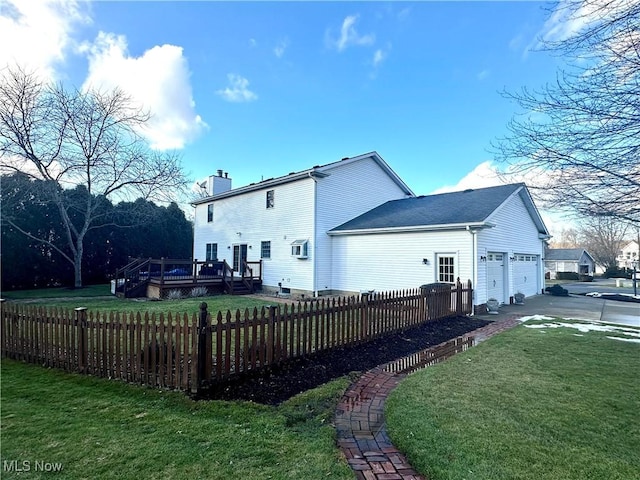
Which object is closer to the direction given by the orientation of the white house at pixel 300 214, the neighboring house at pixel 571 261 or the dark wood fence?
the neighboring house

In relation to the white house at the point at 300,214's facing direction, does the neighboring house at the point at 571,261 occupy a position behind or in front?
in front

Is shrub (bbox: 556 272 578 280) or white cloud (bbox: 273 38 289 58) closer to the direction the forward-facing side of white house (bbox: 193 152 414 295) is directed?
the shrub

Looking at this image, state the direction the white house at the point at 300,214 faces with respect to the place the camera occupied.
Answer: facing away from the viewer and to the right of the viewer
